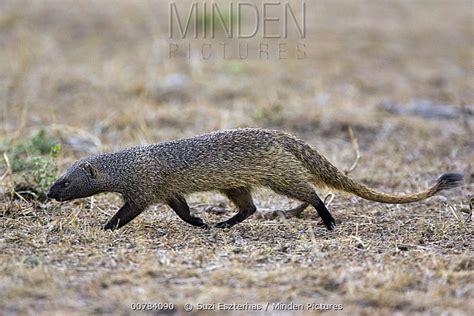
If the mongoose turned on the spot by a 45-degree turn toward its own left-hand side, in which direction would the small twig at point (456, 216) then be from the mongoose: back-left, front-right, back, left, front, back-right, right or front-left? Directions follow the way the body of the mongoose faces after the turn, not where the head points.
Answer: back-left

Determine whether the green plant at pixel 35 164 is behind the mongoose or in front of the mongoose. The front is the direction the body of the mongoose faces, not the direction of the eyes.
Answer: in front

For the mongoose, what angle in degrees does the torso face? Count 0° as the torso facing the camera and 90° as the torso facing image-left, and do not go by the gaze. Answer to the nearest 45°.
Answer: approximately 90°
